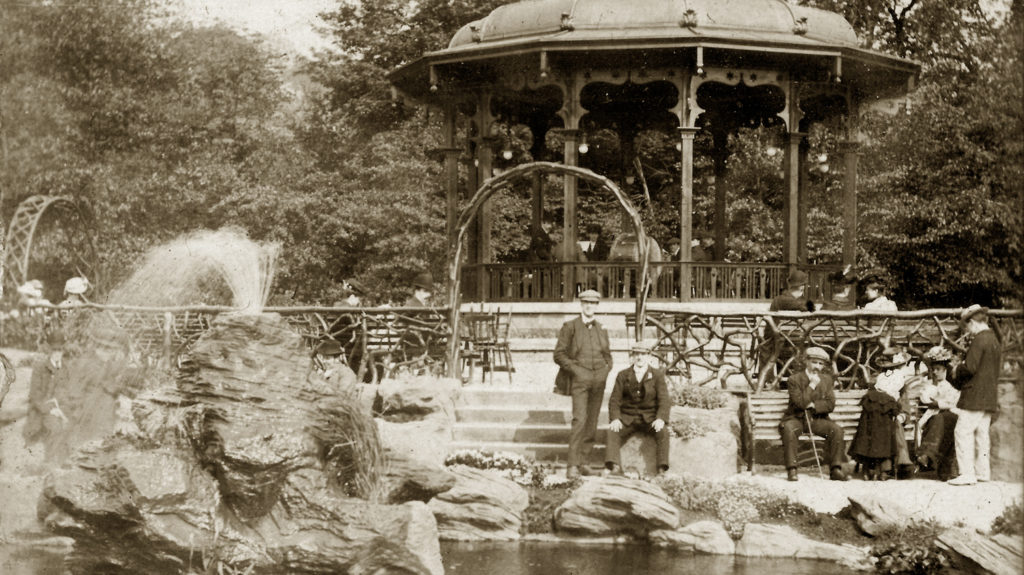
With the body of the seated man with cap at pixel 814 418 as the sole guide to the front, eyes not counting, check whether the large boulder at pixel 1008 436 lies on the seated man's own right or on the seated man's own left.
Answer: on the seated man's own left

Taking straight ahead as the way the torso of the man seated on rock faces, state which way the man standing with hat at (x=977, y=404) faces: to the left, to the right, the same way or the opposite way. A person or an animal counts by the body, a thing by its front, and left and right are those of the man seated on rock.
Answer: to the right

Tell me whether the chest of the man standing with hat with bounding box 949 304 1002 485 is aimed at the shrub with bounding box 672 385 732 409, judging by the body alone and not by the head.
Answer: yes

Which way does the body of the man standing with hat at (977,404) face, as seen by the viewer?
to the viewer's left

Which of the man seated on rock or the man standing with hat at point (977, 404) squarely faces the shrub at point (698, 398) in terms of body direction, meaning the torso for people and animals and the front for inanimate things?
the man standing with hat

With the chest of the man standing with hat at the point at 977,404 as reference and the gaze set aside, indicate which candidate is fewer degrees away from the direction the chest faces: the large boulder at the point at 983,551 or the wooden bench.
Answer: the wooden bench

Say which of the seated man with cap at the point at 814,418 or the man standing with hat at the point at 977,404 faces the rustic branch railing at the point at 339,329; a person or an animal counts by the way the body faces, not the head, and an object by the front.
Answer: the man standing with hat

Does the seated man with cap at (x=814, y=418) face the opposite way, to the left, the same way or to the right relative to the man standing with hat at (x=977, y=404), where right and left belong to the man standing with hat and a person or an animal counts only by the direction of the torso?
to the left

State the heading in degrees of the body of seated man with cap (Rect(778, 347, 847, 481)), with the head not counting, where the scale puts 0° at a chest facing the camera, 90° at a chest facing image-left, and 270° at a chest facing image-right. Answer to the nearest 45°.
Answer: approximately 0°

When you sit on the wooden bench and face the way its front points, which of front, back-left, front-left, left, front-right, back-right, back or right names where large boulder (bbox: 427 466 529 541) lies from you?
front-right

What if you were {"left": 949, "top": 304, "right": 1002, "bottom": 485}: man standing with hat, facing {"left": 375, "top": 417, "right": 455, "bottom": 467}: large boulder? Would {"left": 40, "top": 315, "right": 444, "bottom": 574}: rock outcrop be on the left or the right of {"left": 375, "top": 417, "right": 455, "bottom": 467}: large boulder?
left

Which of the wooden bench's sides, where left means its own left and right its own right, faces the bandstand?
back
